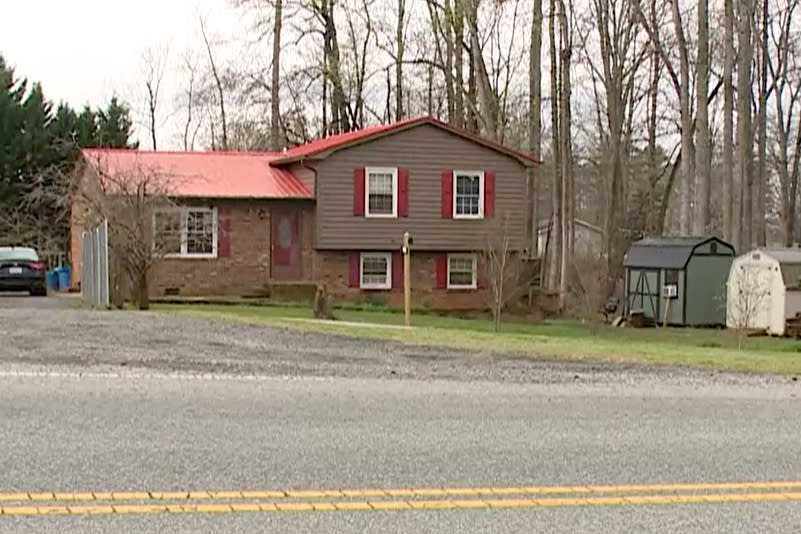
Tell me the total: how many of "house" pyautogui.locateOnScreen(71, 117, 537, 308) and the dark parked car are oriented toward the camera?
1

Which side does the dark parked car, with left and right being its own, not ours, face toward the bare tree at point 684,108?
right

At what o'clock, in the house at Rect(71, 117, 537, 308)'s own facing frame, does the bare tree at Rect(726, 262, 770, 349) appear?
The bare tree is roughly at 9 o'clock from the house.

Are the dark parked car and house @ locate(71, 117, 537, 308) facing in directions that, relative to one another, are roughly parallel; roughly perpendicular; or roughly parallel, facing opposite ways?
roughly parallel, facing opposite ways

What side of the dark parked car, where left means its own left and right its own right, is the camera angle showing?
back

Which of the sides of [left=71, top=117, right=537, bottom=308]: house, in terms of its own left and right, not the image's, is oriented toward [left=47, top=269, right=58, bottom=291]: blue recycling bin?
right

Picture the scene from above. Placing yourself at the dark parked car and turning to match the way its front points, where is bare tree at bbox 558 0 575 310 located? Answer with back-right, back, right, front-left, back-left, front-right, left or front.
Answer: right

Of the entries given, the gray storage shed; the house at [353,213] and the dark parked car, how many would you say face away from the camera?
1

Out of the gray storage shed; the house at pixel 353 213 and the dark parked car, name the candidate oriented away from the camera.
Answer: the dark parked car

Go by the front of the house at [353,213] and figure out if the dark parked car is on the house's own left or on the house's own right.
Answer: on the house's own right

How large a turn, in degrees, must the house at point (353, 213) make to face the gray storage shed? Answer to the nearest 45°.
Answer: approximately 90° to its left

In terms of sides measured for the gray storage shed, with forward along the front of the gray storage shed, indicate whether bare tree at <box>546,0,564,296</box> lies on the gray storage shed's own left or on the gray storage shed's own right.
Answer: on the gray storage shed's own right

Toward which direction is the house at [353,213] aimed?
toward the camera
